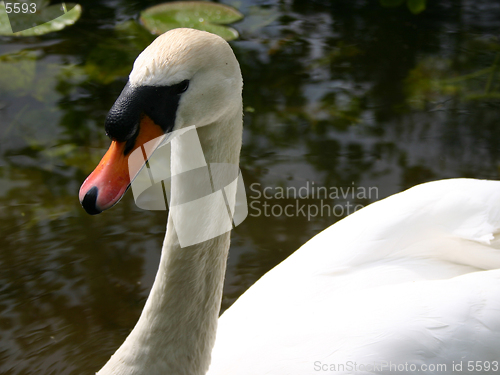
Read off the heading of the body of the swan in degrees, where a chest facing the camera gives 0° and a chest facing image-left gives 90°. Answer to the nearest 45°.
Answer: approximately 90°

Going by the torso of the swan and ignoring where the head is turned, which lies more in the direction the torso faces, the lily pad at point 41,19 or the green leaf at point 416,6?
the lily pad

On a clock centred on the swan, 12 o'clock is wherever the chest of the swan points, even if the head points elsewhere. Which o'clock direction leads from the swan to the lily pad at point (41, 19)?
The lily pad is roughly at 2 o'clock from the swan.

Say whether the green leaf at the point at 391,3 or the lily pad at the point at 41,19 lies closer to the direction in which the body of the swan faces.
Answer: the lily pad

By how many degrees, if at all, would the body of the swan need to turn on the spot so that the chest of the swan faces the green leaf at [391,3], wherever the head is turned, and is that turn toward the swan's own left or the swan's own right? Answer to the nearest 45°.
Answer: approximately 90° to the swan's own right

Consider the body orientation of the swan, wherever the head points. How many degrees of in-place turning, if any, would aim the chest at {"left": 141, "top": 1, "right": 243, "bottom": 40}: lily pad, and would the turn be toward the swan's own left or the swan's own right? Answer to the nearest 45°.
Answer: approximately 90° to the swan's own right

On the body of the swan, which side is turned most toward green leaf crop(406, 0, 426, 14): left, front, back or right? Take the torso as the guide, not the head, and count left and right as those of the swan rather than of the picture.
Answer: right
